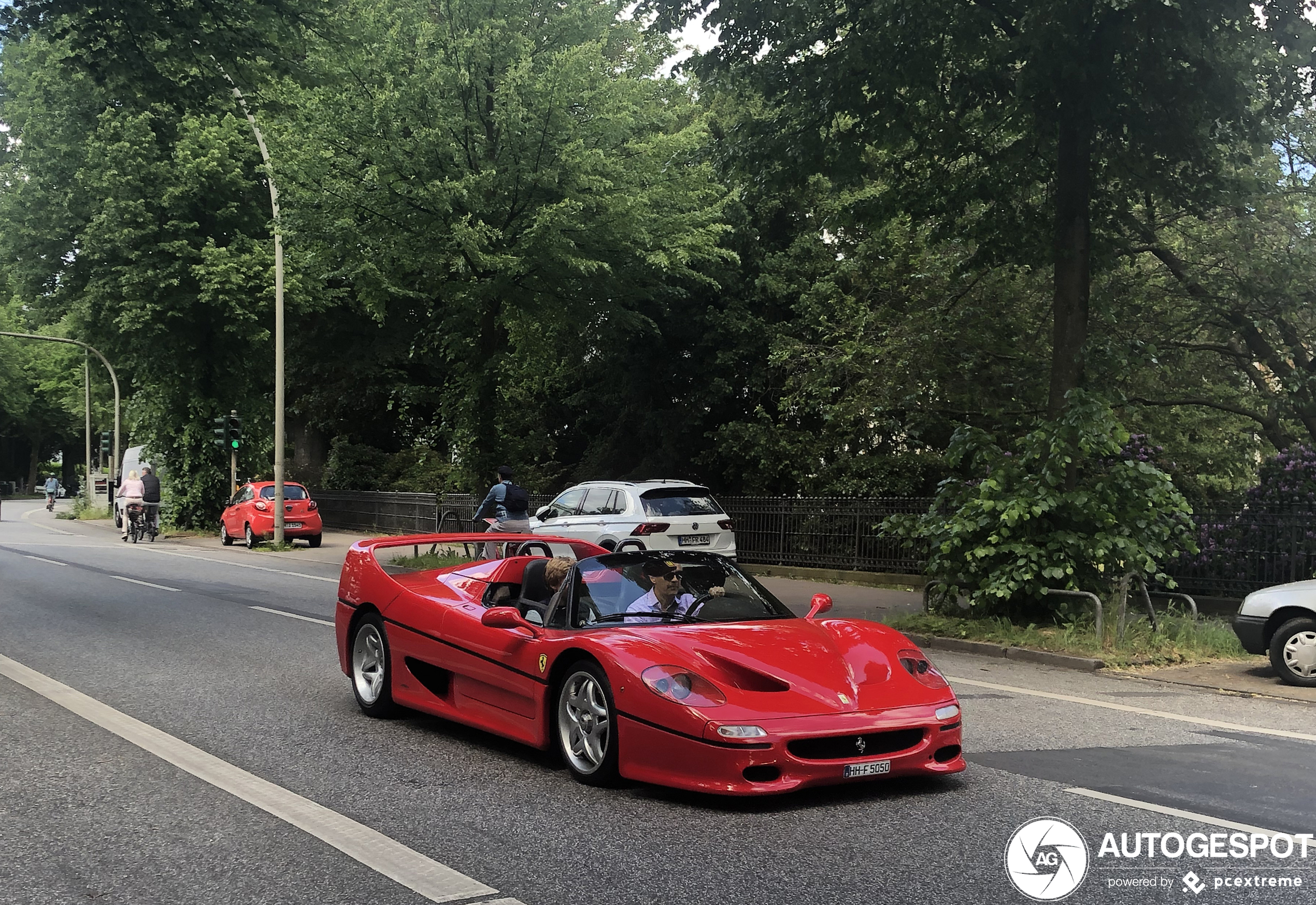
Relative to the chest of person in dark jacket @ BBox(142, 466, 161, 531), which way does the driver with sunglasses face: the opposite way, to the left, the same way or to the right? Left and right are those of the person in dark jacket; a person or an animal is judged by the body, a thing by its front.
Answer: the opposite way

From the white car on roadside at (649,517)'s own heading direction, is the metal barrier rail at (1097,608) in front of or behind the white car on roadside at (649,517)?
behind

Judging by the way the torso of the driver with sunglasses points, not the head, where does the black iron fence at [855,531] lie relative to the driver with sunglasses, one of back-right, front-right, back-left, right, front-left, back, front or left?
back-left

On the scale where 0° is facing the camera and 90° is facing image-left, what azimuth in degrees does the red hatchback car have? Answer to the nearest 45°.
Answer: approximately 135°

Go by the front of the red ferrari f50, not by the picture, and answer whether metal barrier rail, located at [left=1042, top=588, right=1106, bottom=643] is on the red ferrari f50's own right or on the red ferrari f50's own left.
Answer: on the red ferrari f50's own left

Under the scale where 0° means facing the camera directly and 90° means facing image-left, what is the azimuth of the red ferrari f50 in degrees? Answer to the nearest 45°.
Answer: approximately 315°

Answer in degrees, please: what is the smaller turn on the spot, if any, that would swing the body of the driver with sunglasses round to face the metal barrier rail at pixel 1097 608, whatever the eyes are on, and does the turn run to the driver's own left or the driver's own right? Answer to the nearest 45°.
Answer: approximately 90° to the driver's own left

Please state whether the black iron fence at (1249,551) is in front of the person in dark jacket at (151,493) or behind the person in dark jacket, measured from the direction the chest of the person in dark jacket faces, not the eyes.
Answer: behind

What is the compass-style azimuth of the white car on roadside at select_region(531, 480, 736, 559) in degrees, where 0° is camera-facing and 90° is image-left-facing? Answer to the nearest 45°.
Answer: approximately 135°
